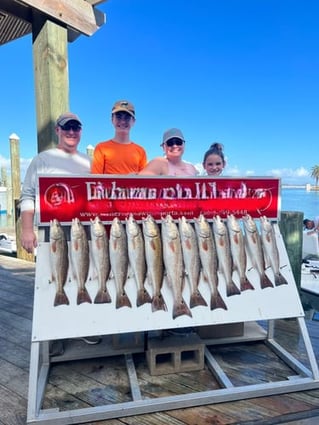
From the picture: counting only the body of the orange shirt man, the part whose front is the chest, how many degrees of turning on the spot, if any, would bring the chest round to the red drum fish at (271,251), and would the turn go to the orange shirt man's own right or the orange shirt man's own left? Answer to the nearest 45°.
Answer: approximately 45° to the orange shirt man's own left

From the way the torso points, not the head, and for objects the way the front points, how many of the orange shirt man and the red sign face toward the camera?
2

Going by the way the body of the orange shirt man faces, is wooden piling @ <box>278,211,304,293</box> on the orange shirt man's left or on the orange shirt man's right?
on the orange shirt man's left

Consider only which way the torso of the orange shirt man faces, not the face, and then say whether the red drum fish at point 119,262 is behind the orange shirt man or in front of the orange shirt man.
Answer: in front
